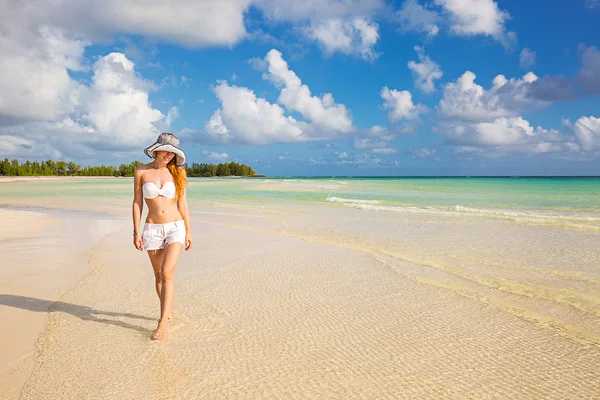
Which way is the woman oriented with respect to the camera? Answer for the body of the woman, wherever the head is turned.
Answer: toward the camera
